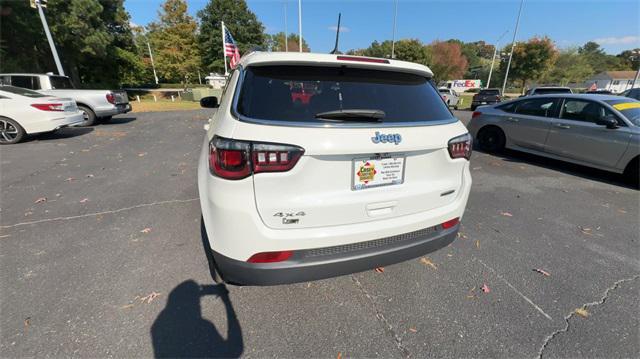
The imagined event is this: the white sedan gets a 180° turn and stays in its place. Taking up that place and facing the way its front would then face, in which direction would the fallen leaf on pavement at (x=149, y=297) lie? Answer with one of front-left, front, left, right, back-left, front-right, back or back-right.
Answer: front-right

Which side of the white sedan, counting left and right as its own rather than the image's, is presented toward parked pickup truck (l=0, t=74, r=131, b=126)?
right

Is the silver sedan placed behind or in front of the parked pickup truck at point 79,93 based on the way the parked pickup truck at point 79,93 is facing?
behind

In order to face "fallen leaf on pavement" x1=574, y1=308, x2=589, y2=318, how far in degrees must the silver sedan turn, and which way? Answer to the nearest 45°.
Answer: approximately 45° to its right

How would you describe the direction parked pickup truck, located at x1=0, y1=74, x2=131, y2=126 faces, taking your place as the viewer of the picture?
facing away from the viewer and to the left of the viewer

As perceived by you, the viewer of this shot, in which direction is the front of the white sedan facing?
facing away from the viewer and to the left of the viewer

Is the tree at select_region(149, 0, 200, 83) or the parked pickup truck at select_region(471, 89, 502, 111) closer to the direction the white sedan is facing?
the tree

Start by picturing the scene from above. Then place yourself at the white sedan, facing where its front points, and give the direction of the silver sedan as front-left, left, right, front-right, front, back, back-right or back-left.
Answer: back

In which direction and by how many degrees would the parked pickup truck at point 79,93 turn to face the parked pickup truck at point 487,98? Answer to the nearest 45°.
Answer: approximately 135° to its right

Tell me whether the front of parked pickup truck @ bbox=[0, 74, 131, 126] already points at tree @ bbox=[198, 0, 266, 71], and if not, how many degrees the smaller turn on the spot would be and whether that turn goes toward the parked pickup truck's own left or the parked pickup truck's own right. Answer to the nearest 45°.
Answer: approximately 90° to the parked pickup truck's own right

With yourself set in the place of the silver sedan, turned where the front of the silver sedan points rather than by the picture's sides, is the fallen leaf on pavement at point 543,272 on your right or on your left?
on your right

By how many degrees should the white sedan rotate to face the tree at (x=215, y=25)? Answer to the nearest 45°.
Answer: approximately 90° to its right

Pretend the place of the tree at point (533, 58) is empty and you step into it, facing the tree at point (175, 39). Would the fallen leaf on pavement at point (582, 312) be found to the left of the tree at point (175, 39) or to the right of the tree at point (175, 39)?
left
